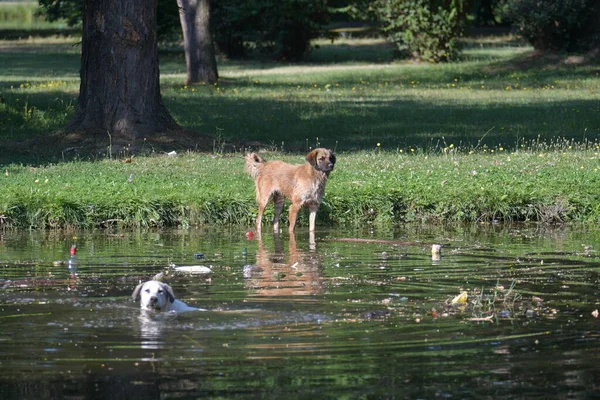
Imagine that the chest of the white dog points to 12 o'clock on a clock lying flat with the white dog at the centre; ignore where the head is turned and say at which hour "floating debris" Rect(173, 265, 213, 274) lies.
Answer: The floating debris is roughly at 5 o'clock from the white dog.

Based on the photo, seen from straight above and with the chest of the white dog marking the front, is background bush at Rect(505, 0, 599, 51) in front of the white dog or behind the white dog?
behind

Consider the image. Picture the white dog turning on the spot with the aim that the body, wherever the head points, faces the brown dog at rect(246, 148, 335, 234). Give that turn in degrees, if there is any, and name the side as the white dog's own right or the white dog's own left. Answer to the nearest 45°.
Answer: approximately 135° to the white dog's own right

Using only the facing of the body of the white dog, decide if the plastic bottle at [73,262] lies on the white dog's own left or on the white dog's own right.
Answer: on the white dog's own right

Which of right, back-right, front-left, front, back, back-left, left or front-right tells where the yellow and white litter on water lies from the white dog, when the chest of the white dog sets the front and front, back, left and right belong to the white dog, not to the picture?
back-left

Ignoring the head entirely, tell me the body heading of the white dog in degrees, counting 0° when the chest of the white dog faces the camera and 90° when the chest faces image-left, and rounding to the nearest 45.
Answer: approximately 45°

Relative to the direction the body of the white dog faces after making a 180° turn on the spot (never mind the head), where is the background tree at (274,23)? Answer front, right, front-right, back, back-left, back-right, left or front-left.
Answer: front-left

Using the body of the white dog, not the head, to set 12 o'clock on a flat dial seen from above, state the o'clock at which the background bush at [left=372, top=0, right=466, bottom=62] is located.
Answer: The background bush is roughly at 5 o'clock from the white dog.
